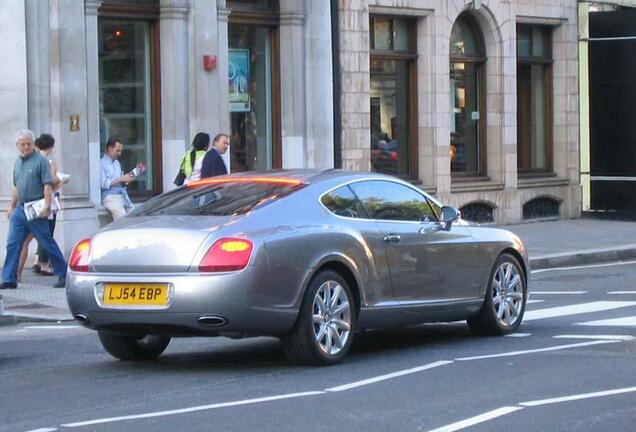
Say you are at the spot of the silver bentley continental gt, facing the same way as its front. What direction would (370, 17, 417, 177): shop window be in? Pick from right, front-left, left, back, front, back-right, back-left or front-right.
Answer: front-left

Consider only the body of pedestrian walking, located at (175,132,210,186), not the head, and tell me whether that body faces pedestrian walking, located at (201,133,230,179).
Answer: no

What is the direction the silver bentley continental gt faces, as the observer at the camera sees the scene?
facing away from the viewer and to the right of the viewer

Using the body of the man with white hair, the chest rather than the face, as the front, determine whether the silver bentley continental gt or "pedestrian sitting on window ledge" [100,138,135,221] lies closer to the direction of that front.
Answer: the silver bentley continental gt

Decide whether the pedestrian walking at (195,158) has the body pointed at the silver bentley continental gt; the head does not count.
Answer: no

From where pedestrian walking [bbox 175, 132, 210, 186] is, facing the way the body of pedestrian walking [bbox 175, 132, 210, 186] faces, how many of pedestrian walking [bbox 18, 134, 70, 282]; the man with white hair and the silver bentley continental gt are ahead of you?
0

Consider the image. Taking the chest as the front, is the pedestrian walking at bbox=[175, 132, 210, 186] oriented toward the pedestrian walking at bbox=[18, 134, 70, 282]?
no

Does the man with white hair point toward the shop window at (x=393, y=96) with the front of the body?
no

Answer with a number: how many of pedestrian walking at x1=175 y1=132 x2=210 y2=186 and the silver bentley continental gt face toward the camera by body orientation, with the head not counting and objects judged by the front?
0

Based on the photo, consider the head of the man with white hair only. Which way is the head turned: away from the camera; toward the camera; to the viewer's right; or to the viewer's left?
toward the camera

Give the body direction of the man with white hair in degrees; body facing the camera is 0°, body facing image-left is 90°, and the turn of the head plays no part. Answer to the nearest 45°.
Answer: approximately 45°

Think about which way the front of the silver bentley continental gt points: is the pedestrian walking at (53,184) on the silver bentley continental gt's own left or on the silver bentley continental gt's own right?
on the silver bentley continental gt's own left

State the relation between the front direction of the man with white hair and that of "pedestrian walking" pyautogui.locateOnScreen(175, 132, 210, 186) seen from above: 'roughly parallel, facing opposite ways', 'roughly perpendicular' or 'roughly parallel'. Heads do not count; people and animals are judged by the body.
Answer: roughly parallel, facing opposite ways

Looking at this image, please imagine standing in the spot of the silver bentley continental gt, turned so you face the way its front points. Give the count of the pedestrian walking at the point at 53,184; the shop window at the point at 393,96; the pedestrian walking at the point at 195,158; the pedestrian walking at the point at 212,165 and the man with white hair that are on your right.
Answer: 0
